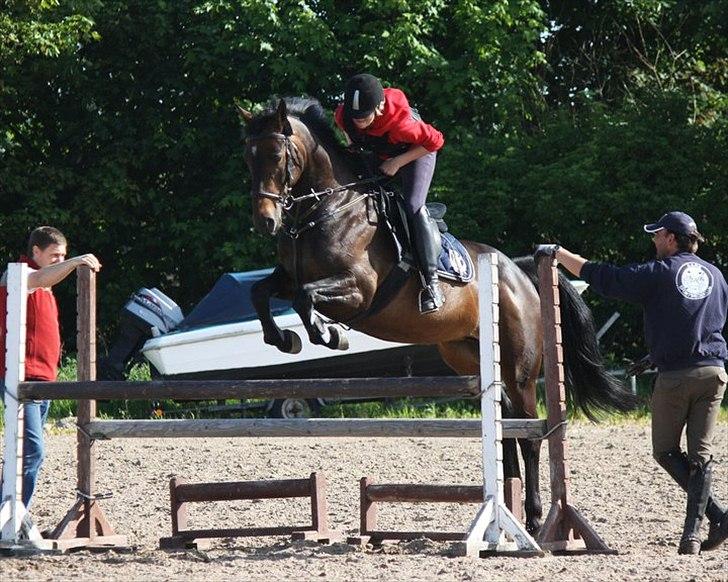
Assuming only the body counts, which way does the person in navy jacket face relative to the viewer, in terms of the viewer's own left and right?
facing away from the viewer and to the left of the viewer

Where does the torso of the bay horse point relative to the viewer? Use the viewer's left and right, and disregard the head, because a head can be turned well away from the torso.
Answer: facing the viewer and to the left of the viewer

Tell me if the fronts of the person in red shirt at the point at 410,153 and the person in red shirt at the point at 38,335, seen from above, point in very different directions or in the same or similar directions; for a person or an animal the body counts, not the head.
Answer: very different directions

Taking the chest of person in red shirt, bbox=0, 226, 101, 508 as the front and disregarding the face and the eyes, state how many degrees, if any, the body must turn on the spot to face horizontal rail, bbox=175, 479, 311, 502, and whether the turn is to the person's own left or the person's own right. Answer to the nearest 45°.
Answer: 0° — they already face it

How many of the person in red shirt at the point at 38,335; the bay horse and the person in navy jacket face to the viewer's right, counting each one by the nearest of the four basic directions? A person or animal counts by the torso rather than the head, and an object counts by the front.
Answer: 1

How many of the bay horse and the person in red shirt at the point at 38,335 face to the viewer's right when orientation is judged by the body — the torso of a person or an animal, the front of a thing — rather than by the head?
1

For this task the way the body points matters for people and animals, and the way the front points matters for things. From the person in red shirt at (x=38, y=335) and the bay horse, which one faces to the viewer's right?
the person in red shirt

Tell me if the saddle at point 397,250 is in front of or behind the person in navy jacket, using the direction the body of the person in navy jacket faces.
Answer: in front

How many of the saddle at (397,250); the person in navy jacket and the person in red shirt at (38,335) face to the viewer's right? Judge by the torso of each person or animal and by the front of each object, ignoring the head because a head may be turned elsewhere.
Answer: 1

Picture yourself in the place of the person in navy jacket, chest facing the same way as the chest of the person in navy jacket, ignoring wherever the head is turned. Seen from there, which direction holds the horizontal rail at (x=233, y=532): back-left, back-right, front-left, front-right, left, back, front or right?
front-left

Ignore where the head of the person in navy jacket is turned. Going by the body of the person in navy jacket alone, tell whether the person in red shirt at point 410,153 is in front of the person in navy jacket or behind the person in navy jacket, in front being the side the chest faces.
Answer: in front

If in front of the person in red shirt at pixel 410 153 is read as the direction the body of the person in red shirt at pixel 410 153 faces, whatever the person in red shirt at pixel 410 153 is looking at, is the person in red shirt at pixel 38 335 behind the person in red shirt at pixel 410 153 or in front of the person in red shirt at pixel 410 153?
in front

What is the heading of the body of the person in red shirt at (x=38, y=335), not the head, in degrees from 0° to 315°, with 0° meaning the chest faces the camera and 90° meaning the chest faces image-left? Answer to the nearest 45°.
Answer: approximately 270°

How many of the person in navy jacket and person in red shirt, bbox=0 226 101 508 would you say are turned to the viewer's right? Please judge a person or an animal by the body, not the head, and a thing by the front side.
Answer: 1
